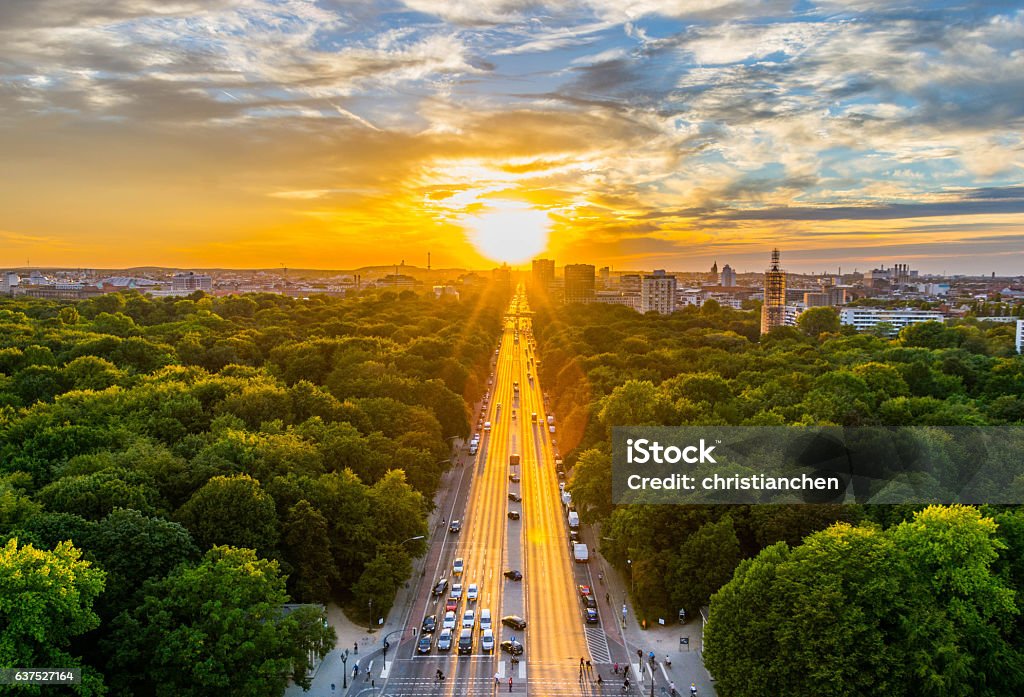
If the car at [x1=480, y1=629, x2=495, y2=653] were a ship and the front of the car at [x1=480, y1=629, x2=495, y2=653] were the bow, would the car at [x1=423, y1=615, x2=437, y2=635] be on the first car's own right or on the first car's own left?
on the first car's own right

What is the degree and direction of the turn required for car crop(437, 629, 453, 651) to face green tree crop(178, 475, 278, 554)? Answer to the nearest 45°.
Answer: approximately 90° to its right

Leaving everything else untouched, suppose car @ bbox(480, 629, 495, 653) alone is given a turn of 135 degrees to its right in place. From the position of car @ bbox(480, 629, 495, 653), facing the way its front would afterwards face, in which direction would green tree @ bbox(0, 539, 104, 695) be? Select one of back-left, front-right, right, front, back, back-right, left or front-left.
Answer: left

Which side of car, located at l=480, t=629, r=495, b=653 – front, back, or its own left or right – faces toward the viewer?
front

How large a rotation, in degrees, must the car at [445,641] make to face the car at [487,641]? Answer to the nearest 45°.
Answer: approximately 90° to its left

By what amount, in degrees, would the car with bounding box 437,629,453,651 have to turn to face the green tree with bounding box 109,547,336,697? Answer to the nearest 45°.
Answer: approximately 45° to its right

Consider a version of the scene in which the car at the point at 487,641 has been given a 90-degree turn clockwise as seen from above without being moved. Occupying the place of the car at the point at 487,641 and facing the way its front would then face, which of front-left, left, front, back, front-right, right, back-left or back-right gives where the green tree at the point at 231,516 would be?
front

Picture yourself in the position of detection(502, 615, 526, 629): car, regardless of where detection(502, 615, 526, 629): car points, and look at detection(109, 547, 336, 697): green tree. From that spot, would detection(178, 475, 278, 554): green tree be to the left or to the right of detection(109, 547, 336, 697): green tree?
right

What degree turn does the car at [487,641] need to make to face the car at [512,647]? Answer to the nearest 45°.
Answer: approximately 90° to its left

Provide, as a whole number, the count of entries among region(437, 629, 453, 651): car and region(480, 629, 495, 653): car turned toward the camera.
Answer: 2

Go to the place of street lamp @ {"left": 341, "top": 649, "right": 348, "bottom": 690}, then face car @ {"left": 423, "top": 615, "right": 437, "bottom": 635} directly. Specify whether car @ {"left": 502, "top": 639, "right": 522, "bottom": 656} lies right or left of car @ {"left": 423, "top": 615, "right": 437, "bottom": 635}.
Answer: right

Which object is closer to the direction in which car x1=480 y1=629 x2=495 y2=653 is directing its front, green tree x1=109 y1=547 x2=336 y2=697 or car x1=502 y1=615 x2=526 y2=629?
the green tree

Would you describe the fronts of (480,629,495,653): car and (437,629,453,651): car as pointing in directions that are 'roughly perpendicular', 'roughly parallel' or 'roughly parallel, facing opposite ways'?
roughly parallel
